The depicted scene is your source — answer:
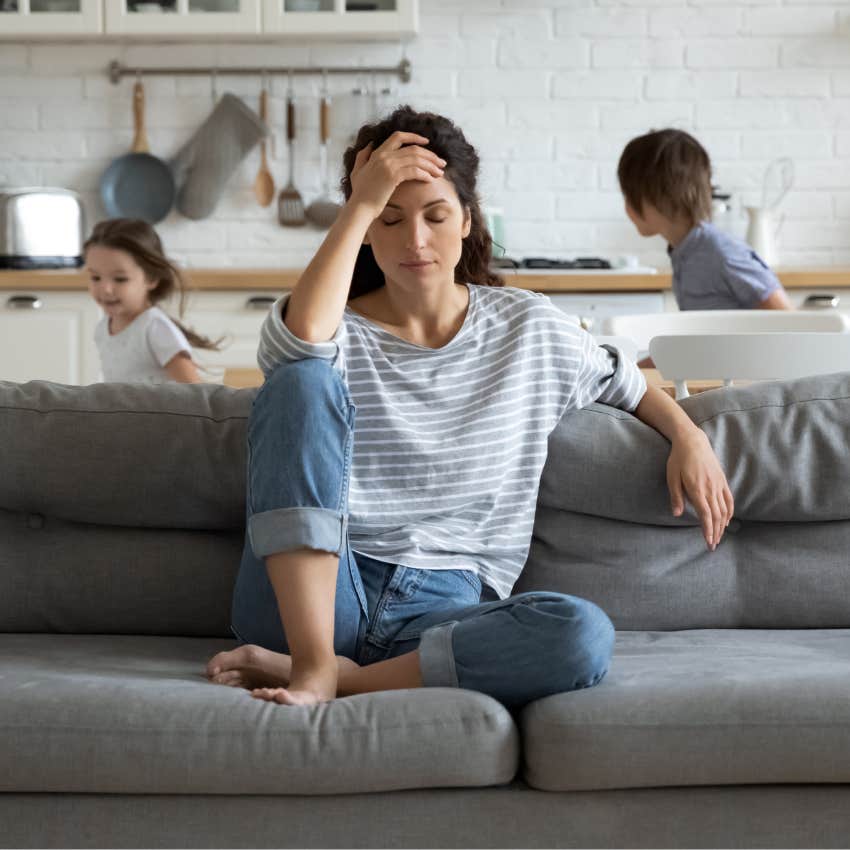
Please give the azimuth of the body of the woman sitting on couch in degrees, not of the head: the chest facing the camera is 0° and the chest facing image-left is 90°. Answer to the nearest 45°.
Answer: approximately 0°

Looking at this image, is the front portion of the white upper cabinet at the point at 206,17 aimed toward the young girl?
yes

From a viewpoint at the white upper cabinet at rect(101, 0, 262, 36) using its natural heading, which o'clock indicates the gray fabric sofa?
The gray fabric sofa is roughly at 12 o'clock from the white upper cabinet.

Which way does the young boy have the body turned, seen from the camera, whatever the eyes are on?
to the viewer's left

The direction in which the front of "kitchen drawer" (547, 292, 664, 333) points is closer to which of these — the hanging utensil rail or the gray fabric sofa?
the gray fabric sofa

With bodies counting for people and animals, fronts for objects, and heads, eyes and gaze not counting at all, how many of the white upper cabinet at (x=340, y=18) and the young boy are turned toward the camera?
1

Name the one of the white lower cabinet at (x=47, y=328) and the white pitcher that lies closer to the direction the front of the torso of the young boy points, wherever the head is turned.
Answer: the white lower cabinet

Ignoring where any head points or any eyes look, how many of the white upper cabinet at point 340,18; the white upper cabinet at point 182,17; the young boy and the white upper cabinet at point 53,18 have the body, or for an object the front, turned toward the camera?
3
